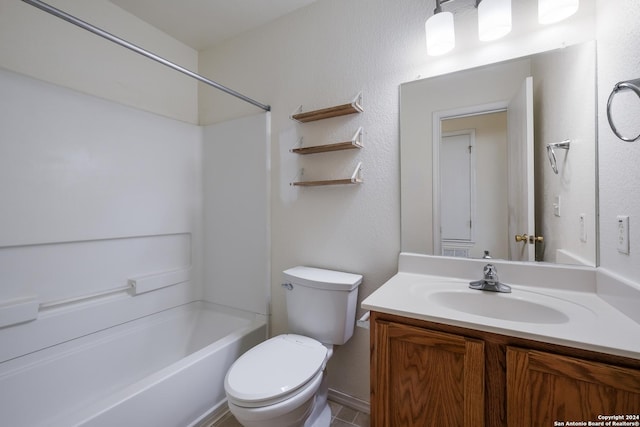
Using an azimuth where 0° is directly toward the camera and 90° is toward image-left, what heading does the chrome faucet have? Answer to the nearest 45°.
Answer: approximately 0°

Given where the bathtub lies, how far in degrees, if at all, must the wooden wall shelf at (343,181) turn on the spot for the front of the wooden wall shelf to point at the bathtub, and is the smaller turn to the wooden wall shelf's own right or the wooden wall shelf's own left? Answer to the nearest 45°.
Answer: approximately 45° to the wooden wall shelf's own right

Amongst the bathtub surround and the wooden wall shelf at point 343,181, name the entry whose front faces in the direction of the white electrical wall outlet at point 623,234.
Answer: the bathtub surround

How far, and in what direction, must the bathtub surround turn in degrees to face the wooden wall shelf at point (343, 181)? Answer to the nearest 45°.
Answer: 0° — it already faces it

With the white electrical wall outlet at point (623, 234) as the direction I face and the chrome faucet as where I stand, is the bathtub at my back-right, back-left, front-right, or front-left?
back-right

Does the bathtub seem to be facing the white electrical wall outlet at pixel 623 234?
yes
